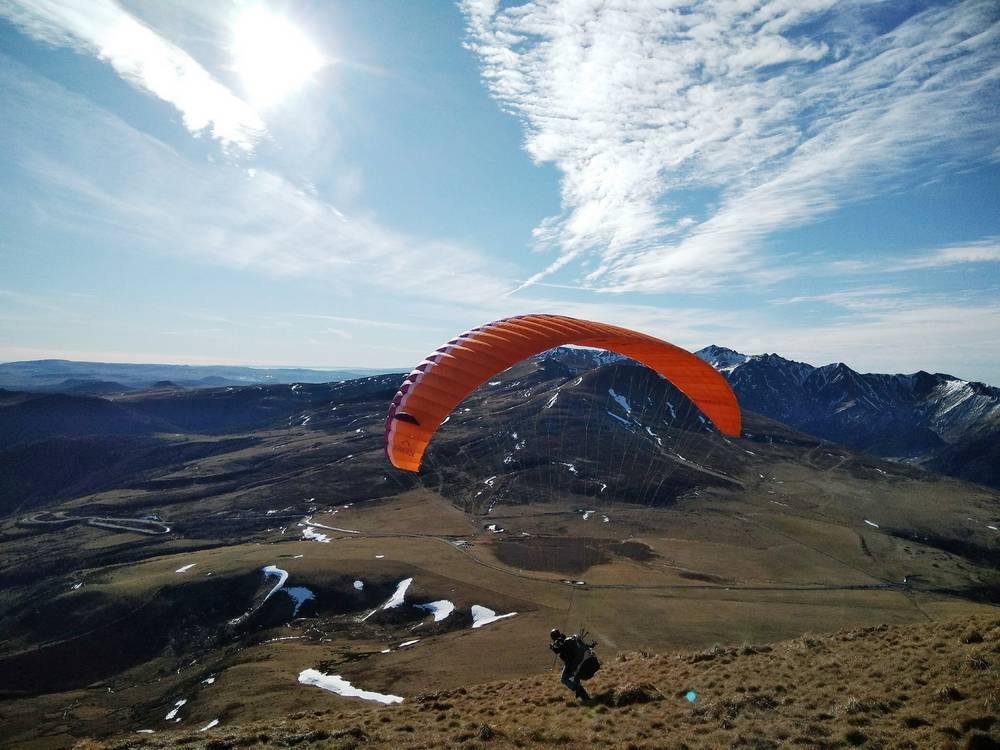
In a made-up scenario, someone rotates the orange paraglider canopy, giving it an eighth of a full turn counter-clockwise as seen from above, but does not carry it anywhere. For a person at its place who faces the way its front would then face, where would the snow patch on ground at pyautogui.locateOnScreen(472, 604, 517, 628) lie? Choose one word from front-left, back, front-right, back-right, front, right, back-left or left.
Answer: right

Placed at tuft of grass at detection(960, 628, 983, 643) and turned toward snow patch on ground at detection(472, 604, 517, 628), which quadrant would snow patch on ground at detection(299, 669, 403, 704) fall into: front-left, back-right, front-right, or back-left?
front-left

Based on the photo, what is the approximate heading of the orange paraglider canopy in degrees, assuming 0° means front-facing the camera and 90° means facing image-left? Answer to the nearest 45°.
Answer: approximately 135°
